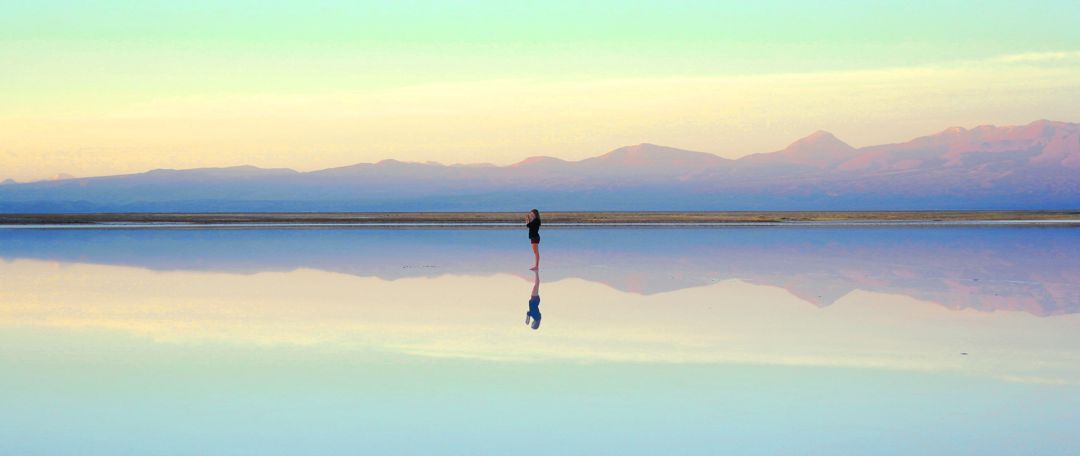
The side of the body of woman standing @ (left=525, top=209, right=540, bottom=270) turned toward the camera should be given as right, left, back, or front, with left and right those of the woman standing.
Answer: left
